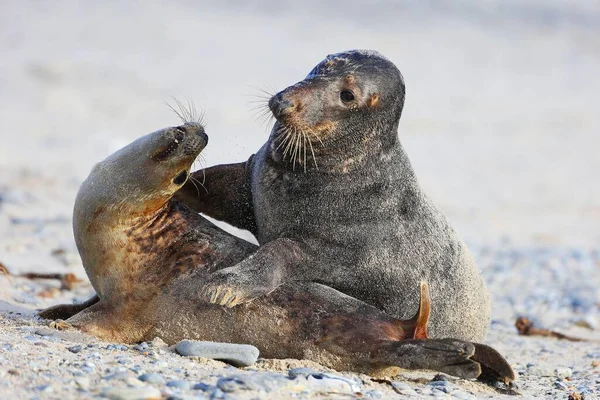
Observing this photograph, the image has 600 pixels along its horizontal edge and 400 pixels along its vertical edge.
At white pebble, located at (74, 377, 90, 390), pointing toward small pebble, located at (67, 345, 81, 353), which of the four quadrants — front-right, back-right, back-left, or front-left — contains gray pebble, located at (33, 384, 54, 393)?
back-left

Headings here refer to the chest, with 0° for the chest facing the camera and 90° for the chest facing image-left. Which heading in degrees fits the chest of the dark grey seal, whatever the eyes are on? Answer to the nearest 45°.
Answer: approximately 90°

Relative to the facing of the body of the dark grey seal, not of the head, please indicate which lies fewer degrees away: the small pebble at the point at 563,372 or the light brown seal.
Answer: the light brown seal
